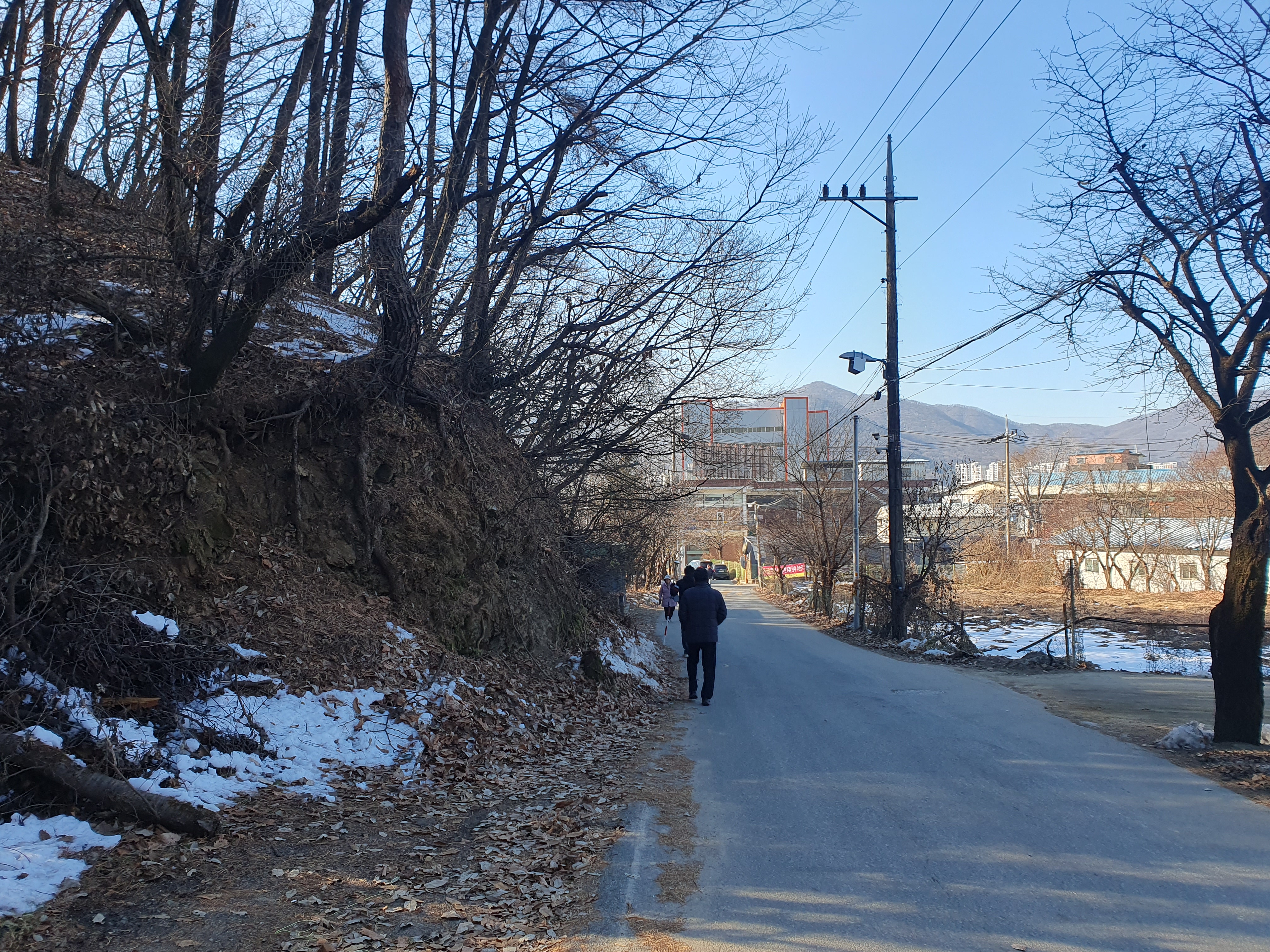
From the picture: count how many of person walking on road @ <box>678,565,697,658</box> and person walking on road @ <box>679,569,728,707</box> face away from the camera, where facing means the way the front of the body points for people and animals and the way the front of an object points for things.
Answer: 2

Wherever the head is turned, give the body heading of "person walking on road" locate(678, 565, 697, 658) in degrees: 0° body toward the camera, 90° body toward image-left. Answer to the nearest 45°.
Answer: approximately 180°

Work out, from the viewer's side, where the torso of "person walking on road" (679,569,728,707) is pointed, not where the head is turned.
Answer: away from the camera

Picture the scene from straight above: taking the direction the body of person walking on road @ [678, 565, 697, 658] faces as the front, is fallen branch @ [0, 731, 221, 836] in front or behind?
behind

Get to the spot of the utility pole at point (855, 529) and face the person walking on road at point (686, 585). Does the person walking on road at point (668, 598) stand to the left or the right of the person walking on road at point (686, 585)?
right

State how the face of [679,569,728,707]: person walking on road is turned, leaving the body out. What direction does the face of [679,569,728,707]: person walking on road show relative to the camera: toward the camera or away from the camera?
away from the camera

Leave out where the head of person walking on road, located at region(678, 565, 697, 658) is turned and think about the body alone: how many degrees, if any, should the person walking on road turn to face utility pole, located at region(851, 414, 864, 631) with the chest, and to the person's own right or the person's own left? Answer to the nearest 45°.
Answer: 0° — they already face it
